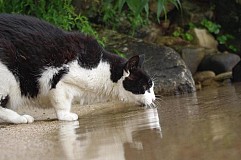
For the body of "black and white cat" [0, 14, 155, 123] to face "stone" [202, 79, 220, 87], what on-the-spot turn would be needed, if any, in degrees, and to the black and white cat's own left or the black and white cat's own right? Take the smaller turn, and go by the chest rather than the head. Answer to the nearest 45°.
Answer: approximately 45° to the black and white cat's own left

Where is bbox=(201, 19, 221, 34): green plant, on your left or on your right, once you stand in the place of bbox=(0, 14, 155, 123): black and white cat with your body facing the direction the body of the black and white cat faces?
on your left

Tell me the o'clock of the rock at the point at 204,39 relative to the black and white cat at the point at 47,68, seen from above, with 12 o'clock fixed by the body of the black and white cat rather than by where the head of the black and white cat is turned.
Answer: The rock is roughly at 10 o'clock from the black and white cat.

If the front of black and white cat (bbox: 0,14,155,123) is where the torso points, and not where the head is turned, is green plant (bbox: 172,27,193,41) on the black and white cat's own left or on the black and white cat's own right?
on the black and white cat's own left

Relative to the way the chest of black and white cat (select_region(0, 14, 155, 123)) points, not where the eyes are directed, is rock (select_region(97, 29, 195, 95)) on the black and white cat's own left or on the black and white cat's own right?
on the black and white cat's own left

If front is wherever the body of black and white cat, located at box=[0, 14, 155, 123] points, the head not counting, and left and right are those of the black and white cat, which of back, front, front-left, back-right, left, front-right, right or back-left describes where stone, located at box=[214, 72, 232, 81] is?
front-left

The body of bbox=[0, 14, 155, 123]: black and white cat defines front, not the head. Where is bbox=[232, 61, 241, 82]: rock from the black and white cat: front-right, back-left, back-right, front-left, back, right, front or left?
front-left

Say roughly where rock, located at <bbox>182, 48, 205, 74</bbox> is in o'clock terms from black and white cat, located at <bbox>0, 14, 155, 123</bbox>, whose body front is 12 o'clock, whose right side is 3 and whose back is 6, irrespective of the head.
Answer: The rock is roughly at 10 o'clock from the black and white cat.

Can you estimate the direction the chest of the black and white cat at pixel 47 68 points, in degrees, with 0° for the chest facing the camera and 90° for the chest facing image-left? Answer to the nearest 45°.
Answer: approximately 270°

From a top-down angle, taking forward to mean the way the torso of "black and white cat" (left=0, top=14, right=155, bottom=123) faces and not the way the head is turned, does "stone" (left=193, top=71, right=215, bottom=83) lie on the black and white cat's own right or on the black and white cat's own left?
on the black and white cat's own left
